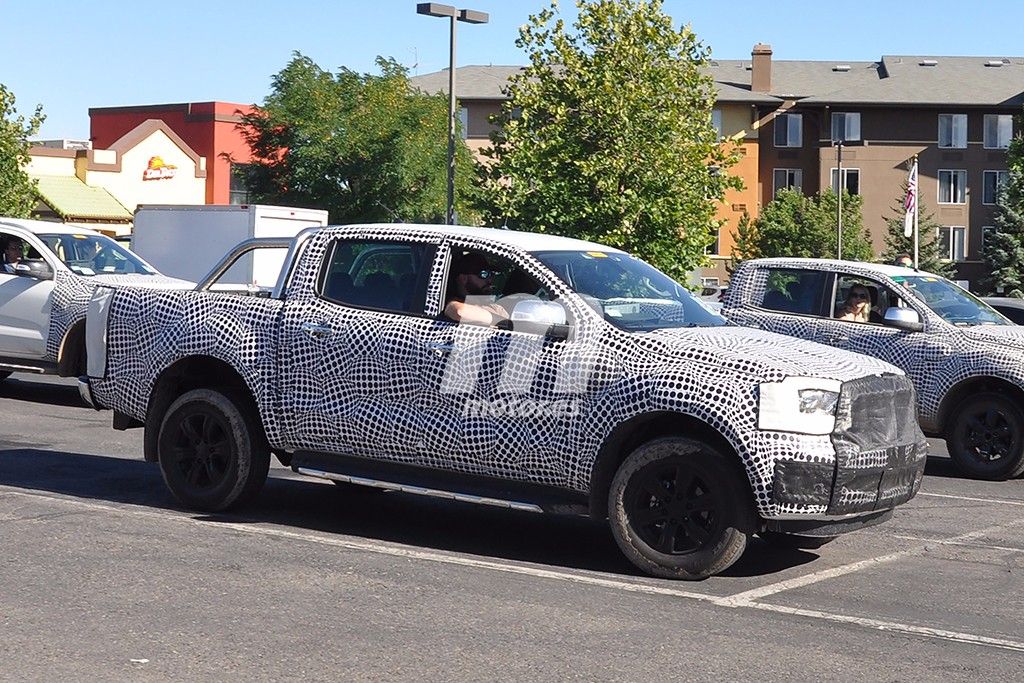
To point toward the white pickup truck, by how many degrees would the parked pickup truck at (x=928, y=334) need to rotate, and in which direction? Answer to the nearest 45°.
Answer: approximately 135° to its right

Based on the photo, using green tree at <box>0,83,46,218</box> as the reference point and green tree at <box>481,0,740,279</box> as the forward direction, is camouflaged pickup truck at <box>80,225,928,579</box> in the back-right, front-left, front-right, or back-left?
front-right

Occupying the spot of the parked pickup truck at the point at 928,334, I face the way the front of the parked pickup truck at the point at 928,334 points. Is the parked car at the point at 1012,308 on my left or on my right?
on my left

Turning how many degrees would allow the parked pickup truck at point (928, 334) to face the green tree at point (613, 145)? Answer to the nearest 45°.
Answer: approximately 135° to its left

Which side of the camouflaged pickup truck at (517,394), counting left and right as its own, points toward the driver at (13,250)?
back

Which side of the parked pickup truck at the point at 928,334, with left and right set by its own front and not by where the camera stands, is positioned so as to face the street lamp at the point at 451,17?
back

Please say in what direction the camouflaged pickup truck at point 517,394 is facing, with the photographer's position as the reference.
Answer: facing the viewer and to the right of the viewer

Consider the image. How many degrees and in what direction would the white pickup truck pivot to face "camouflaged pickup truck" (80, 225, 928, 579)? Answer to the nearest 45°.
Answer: approximately 45° to its right

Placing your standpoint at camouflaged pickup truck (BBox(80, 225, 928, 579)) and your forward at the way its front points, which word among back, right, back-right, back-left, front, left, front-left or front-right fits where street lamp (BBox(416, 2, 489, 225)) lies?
back-left

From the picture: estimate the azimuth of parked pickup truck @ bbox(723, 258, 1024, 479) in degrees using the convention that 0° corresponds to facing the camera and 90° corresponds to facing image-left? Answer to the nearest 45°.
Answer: approximately 315°
